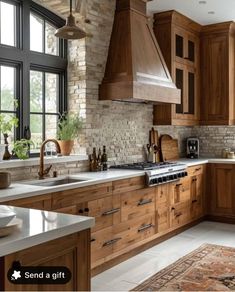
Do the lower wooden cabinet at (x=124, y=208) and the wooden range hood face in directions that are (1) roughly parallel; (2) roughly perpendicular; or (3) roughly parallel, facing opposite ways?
roughly parallel

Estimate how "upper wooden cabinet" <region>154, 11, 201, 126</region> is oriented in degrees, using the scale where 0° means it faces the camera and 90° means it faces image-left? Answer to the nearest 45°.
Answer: approximately 315°

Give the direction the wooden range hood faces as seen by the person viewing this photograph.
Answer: facing the viewer and to the right of the viewer

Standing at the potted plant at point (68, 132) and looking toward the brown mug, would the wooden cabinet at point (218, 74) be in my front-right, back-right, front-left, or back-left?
back-left

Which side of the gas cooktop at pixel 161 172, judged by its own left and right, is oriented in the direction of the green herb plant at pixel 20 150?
right

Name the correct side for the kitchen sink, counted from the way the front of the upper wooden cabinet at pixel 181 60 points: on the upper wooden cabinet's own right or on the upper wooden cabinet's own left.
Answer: on the upper wooden cabinet's own right

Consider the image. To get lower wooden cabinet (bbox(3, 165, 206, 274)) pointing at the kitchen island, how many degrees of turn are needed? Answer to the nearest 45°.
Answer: approximately 45° to its right

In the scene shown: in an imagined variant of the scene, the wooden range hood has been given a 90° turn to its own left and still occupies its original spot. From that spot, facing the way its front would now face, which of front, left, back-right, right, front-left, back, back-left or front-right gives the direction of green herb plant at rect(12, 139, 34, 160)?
back

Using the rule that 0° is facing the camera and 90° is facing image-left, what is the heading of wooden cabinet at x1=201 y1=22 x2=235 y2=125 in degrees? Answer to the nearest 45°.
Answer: approximately 45°
